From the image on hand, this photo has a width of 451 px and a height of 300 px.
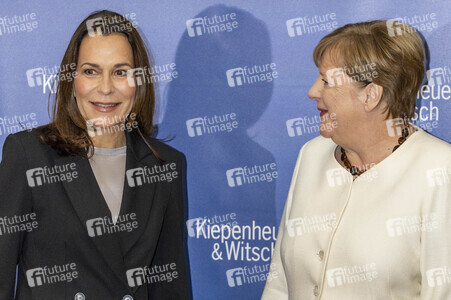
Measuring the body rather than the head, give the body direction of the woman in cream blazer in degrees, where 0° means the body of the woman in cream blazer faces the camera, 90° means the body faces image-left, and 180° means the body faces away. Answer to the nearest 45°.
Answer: approximately 45°

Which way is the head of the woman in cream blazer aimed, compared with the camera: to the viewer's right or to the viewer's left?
to the viewer's left
